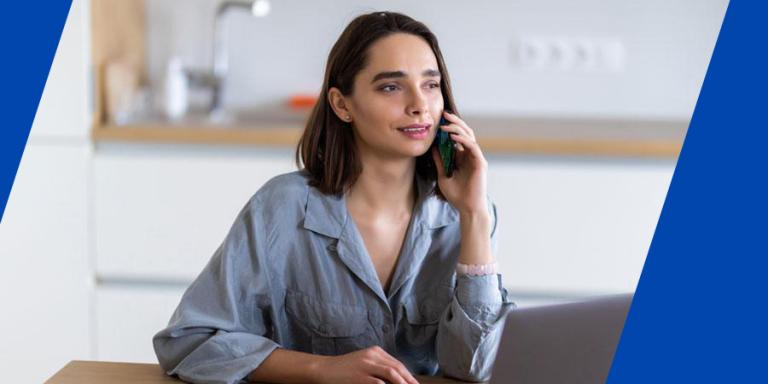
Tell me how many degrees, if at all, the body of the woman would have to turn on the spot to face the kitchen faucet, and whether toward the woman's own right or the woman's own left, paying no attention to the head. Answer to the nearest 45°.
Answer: approximately 135° to the woman's own left

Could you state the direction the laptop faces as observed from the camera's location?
facing away from the viewer and to the left of the viewer

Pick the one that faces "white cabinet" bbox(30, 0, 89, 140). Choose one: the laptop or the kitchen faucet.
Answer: the laptop

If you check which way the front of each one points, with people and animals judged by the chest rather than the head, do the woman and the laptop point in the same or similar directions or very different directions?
very different directions

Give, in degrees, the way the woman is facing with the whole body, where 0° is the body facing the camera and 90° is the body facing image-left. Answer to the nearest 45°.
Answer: approximately 315°

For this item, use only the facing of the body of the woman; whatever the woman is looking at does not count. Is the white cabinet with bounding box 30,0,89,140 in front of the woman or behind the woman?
behind

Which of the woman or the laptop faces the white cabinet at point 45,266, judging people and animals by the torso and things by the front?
the laptop
